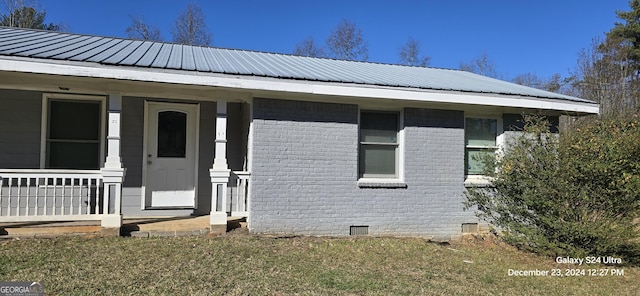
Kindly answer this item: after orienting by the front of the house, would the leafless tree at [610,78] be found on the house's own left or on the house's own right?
on the house's own left

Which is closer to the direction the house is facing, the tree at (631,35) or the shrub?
the shrub

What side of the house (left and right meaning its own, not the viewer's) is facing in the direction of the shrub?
left

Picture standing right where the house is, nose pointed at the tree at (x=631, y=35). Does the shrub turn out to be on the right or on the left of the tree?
right

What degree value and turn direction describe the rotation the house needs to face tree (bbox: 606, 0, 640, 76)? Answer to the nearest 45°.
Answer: approximately 135° to its left

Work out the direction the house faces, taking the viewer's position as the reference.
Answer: facing the viewer

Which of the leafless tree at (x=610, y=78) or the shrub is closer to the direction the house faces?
the shrub
